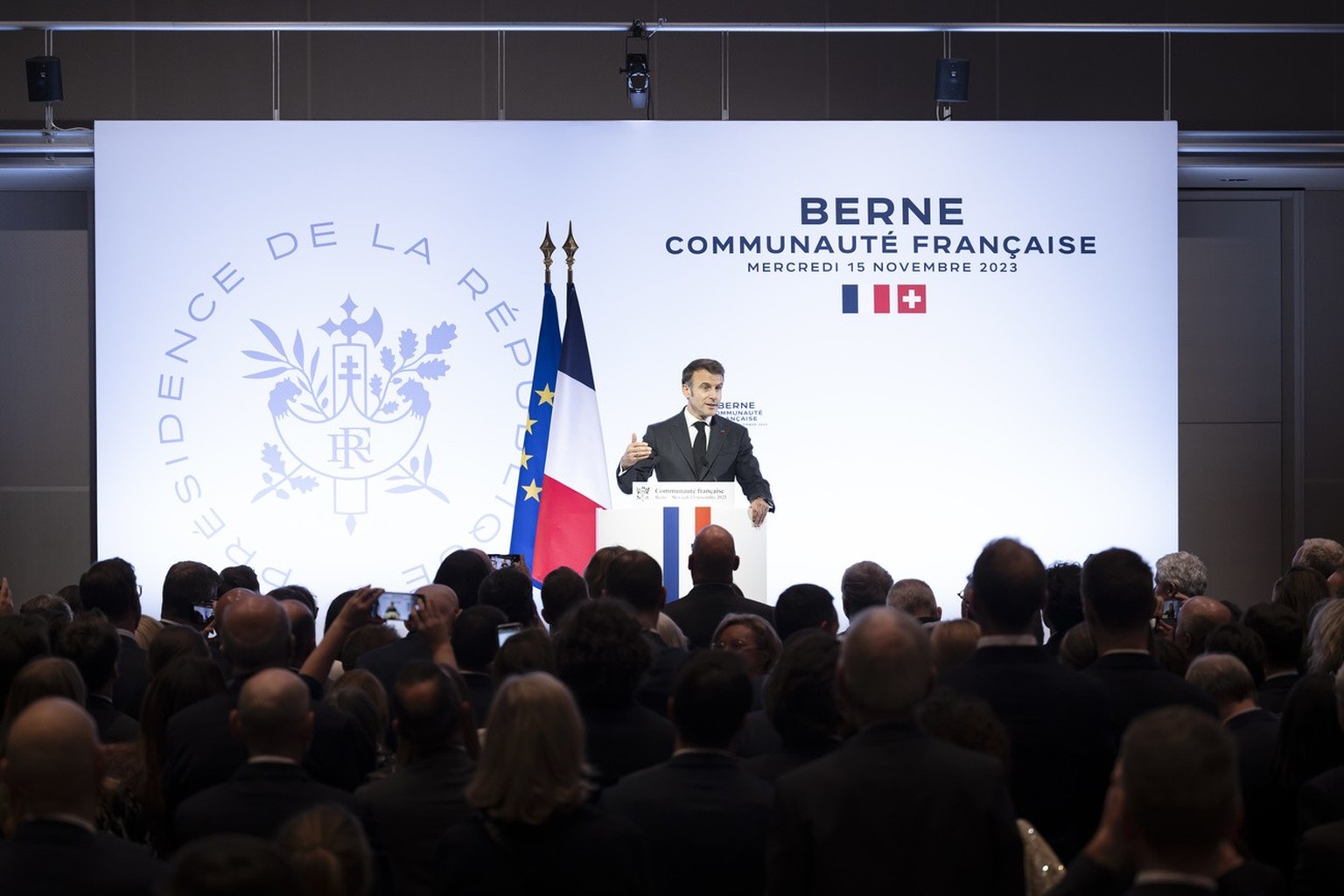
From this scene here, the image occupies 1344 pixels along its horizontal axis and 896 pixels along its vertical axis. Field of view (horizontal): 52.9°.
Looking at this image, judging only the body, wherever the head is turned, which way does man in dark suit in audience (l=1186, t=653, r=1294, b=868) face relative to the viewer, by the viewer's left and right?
facing away from the viewer and to the left of the viewer

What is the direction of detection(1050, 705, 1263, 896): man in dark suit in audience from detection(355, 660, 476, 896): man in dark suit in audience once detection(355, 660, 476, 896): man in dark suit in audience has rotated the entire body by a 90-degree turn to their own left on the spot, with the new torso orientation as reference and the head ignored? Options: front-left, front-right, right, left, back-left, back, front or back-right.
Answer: back-left

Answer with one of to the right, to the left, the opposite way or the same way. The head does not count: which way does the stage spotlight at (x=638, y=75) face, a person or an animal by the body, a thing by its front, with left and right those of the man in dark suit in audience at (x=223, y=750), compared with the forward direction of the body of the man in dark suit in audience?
the opposite way

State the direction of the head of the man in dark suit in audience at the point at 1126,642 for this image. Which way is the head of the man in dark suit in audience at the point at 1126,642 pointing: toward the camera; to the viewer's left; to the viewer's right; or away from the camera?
away from the camera

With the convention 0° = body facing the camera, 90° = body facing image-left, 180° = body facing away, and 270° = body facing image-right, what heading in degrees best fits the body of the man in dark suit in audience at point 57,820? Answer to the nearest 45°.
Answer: approximately 180°

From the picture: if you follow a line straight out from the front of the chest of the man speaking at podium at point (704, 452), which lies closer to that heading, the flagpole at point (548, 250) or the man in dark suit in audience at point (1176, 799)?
the man in dark suit in audience

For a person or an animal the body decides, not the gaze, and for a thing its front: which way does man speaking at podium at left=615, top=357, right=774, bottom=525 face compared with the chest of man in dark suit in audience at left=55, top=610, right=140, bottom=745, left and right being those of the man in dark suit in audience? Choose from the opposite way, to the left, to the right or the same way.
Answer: the opposite way

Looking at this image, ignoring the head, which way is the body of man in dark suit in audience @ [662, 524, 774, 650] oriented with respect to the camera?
away from the camera

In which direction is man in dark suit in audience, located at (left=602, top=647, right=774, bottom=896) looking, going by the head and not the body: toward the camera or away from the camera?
away from the camera

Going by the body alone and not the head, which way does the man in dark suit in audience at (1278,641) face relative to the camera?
away from the camera

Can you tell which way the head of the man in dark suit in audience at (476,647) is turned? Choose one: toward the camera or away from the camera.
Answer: away from the camera

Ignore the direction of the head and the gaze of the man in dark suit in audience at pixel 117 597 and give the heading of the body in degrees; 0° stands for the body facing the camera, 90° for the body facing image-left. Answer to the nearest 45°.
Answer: approximately 225°
